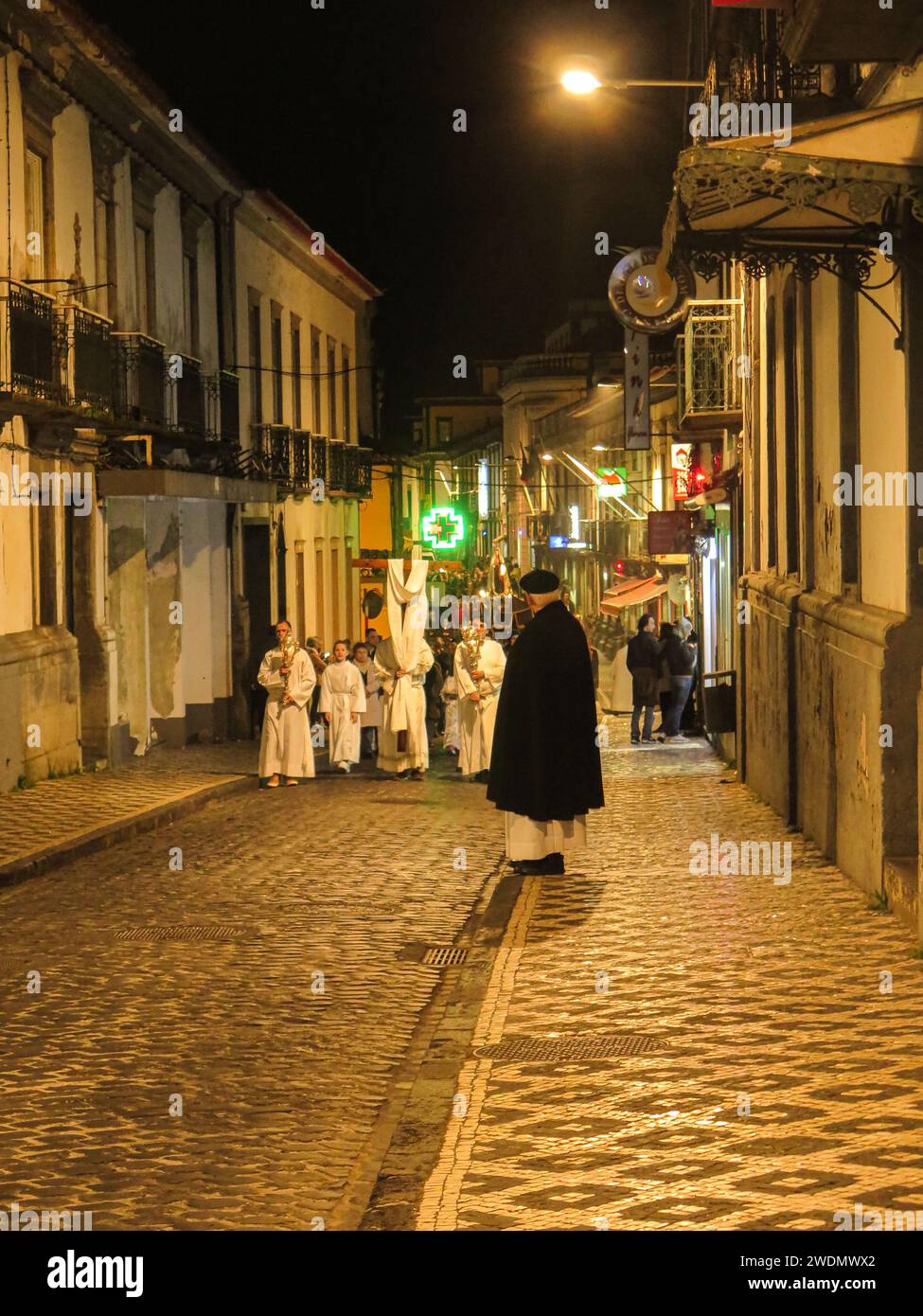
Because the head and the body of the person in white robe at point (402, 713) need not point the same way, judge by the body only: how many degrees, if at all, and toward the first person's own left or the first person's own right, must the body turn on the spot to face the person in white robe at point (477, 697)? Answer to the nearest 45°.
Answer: approximately 45° to the first person's own left

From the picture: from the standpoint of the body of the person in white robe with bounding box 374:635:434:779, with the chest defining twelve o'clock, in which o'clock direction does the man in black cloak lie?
The man in black cloak is roughly at 12 o'clock from the person in white robe.

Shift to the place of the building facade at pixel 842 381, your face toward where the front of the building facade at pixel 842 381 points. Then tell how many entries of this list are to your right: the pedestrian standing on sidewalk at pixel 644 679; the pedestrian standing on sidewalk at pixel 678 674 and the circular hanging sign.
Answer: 3

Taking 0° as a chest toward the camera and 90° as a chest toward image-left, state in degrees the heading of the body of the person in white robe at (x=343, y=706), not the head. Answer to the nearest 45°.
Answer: approximately 0°

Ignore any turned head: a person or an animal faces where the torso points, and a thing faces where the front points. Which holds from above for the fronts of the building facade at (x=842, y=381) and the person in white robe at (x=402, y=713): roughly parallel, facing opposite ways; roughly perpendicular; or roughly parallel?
roughly perpendicular

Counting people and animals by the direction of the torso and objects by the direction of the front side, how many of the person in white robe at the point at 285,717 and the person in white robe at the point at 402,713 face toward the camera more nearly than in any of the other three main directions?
2
